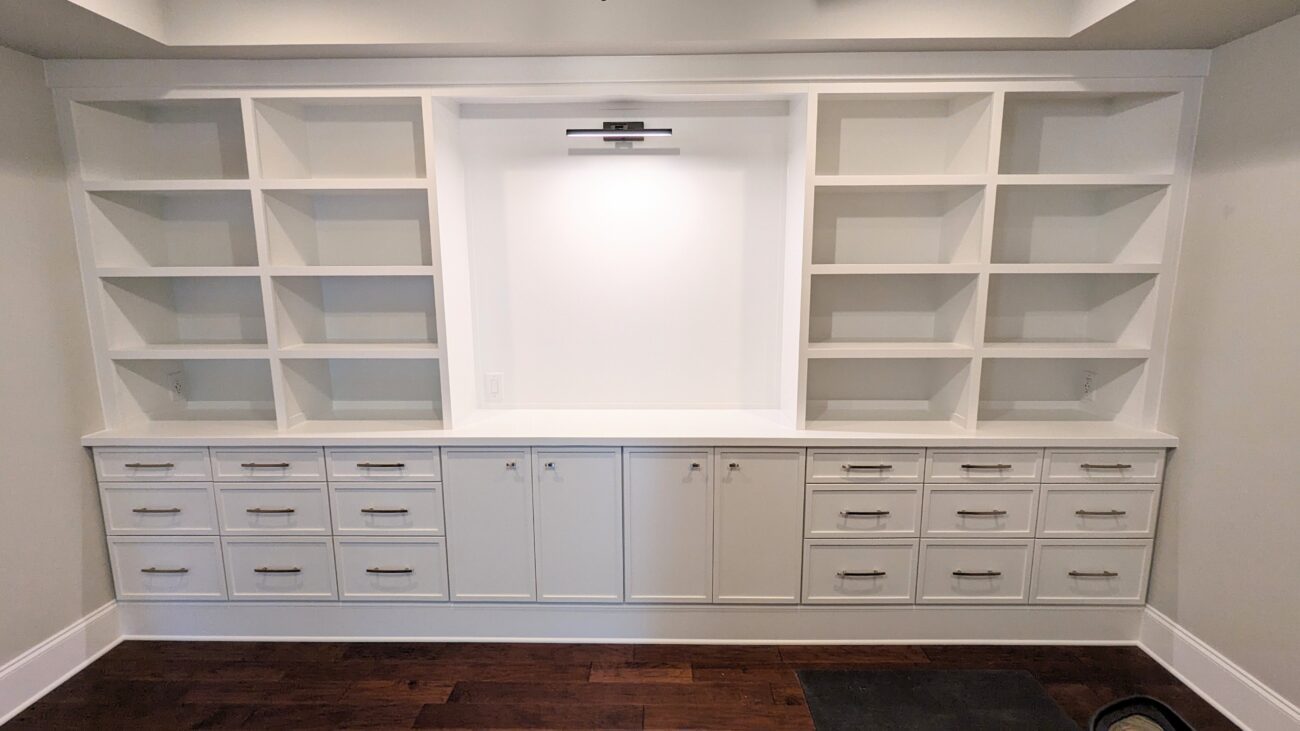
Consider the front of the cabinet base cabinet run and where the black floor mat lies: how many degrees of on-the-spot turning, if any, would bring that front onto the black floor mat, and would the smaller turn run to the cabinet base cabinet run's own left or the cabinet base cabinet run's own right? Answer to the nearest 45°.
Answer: approximately 90° to the cabinet base cabinet run's own left

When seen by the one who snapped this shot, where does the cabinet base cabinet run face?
facing the viewer
